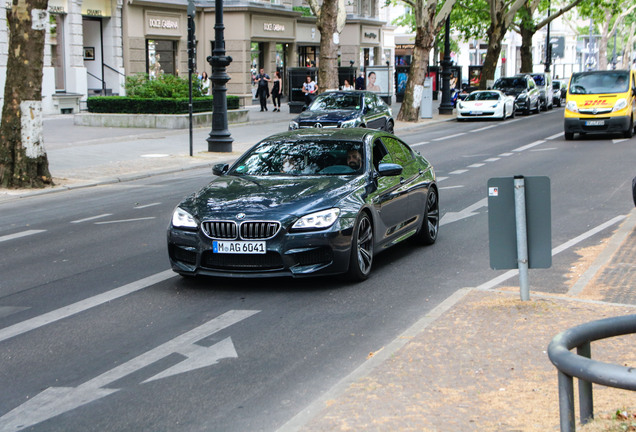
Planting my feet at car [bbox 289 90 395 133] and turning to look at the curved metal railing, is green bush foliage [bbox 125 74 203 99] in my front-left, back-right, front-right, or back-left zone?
back-right

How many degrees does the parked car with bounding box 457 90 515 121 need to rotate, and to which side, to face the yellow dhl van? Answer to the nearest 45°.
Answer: approximately 45° to its left

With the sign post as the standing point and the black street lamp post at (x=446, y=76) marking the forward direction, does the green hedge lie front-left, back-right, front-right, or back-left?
front-left

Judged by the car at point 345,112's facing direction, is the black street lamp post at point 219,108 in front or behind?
in front

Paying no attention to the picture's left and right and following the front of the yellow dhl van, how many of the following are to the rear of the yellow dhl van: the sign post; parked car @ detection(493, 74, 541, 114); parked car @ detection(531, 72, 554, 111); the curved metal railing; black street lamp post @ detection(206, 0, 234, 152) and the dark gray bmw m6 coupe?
2

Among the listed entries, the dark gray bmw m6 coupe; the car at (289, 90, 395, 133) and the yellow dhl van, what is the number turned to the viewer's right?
0

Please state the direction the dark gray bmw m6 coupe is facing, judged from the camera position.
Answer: facing the viewer and to the left of the viewer

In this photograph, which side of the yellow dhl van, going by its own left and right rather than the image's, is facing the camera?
front

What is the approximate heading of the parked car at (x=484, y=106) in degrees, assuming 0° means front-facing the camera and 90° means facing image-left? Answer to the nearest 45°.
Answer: approximately 45°

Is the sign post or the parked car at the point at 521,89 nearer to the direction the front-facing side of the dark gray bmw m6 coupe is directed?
the sign post
